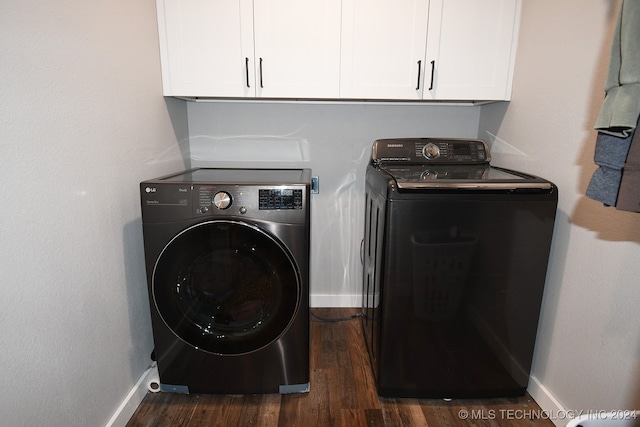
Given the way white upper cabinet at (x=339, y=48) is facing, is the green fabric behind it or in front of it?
in front

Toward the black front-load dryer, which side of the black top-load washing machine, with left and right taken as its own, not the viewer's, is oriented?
right

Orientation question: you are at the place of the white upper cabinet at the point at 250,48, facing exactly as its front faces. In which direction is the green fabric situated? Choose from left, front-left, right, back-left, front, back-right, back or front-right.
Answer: front-left

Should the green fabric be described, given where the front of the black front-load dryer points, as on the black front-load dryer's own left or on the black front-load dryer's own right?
on the black front-load dryer's own left

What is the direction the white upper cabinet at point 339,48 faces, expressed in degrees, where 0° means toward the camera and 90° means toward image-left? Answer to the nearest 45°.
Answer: approximately 0°

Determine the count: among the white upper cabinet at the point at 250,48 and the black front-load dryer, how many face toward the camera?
2

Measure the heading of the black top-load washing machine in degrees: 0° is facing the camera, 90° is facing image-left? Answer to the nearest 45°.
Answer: approximately 0°
